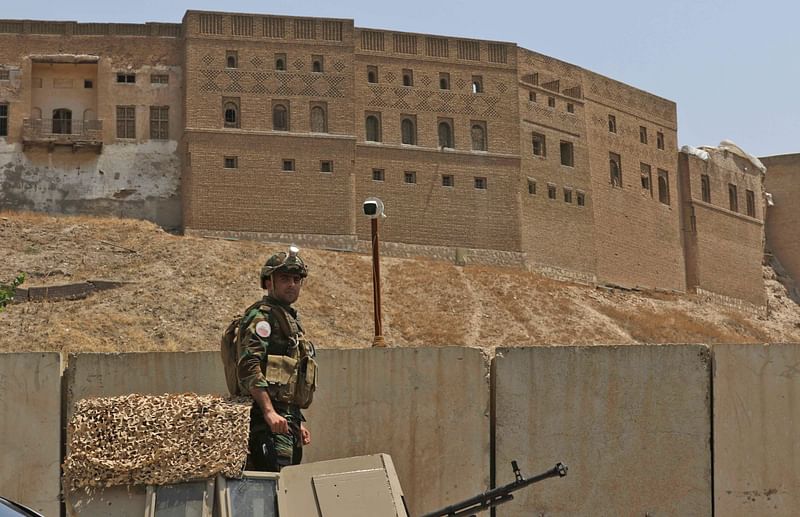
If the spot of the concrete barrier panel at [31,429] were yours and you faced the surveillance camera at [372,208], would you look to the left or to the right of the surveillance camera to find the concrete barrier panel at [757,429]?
right

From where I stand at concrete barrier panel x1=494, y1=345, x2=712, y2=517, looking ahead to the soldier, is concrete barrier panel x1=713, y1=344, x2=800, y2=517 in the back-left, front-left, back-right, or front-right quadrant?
back-left

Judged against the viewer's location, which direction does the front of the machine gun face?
facing to the right of the viewer

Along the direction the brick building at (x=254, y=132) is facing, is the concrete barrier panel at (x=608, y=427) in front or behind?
in front

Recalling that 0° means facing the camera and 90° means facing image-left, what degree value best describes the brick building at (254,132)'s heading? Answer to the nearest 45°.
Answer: approximately 0°

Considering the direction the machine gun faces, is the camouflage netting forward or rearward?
rearward

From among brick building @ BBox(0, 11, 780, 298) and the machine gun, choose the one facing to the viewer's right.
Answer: the machine gun

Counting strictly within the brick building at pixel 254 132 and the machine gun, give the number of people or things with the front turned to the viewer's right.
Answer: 1

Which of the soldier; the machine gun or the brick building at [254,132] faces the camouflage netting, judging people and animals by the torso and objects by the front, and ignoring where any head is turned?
the brick building

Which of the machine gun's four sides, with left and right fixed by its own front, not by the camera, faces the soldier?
back

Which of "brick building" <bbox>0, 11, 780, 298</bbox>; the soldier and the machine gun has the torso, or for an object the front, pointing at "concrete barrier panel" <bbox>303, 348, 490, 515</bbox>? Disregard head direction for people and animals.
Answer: the brick building

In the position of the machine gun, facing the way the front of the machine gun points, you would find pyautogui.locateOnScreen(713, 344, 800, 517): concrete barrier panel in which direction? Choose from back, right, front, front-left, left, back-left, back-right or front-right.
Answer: front-left

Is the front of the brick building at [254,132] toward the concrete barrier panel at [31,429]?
yes

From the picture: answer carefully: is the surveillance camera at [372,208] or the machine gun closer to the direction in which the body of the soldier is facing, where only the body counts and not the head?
the machine gun

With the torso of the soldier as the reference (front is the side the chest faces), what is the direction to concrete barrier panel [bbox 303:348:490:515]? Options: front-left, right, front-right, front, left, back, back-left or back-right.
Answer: left

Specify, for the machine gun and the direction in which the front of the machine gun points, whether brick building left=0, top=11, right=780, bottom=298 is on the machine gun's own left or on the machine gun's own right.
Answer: on the machine gun's own left

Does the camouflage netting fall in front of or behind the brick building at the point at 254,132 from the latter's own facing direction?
in front
